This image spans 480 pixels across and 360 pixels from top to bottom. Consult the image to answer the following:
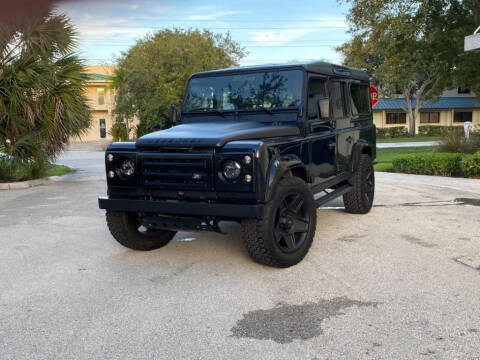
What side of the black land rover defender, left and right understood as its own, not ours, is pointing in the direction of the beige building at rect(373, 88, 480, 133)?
back

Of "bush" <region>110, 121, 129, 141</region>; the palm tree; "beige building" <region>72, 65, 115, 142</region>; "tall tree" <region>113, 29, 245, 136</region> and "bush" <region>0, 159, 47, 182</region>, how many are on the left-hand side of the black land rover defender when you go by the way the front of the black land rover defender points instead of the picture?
0

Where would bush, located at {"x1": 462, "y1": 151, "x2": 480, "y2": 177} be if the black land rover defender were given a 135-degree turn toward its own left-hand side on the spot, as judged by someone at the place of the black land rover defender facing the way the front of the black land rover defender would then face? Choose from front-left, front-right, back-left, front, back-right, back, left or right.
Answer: front-left

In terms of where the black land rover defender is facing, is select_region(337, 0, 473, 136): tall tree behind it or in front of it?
behind

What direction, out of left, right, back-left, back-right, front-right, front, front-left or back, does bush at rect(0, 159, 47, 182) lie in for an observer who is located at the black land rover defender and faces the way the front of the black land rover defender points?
right

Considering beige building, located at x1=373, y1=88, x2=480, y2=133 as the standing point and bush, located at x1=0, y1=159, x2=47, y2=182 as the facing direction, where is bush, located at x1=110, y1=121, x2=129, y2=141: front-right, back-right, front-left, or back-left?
front-right

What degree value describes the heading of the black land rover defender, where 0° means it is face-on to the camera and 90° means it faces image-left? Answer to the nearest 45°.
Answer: approximately 45°

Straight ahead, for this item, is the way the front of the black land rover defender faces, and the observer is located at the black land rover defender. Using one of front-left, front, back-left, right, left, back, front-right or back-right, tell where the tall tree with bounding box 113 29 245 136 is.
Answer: back-right

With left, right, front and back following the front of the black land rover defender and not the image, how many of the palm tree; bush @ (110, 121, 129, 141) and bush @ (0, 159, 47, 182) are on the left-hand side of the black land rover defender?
0

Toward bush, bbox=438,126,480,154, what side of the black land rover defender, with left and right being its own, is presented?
back

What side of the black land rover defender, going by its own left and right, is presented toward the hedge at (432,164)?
back

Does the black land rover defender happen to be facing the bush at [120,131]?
no

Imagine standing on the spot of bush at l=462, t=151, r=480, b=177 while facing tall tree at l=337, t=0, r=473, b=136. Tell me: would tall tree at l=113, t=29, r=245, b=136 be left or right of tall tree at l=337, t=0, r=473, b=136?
left

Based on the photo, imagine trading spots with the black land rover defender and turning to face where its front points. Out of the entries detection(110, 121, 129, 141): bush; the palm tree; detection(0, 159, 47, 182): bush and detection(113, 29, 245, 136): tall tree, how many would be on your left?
0

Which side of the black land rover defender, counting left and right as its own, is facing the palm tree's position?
right

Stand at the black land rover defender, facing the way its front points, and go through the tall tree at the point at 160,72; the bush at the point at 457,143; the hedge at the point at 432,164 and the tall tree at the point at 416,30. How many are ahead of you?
0
